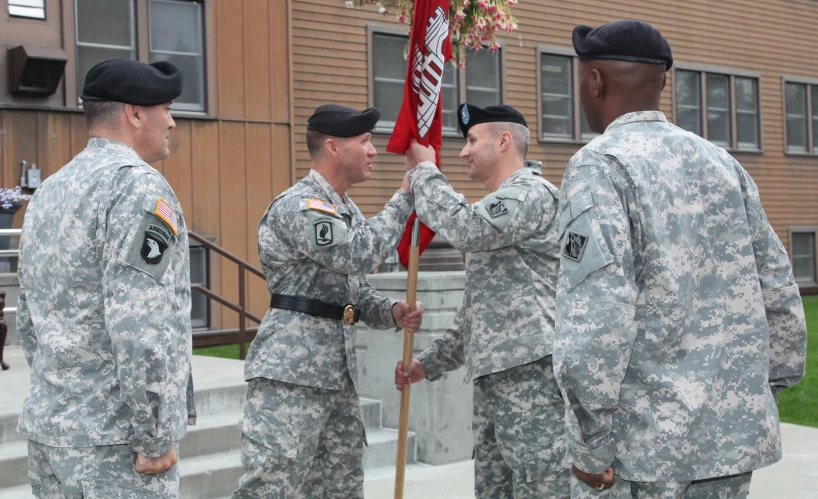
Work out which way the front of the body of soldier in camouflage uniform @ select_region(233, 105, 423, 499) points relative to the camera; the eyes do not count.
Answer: to the viewer's right

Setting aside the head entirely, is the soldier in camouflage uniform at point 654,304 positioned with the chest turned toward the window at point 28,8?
yes

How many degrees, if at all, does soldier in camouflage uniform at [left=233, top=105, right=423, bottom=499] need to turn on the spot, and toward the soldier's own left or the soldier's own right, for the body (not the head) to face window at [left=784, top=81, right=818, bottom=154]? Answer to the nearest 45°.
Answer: approximately 45° to the soldier's own left

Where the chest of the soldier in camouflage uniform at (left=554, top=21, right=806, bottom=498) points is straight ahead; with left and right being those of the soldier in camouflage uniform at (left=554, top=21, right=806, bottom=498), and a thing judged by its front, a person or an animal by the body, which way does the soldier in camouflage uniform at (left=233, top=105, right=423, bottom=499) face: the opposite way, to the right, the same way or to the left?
to the right

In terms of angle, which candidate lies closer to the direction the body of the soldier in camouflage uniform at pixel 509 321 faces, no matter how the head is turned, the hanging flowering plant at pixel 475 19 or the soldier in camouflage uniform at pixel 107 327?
the soldier in camouflage uniform

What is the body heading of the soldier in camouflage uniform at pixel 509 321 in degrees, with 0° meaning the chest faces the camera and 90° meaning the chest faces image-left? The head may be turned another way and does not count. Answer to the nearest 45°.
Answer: approximately 90°

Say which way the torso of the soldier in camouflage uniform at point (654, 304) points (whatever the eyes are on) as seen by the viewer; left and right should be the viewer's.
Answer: facing away from the viewer and to the left of the viewer

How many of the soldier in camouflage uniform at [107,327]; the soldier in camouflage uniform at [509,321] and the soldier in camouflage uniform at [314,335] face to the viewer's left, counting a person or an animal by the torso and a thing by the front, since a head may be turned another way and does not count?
1

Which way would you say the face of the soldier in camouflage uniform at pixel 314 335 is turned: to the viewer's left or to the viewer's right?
to the viewer's right

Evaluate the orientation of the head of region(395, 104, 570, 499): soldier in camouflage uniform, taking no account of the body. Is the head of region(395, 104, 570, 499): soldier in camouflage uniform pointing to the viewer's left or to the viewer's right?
to the viewer's left

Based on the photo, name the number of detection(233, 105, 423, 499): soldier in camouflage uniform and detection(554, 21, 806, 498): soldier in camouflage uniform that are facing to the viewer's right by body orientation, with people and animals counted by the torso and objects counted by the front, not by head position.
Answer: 1

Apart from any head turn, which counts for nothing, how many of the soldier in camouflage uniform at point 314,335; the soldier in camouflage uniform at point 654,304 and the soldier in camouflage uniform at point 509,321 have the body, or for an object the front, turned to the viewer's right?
1

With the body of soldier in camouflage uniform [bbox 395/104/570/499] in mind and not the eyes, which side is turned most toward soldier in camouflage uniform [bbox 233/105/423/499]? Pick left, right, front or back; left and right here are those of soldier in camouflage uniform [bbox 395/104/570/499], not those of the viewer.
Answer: front

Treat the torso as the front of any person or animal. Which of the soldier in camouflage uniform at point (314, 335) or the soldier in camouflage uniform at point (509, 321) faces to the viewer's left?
the soldier in camouflage uniform at point (509, 321)

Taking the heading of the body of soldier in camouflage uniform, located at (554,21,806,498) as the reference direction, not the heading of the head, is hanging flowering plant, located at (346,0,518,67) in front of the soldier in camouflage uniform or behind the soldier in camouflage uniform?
in front

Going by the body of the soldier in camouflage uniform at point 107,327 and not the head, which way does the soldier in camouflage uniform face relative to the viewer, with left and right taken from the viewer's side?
facing away from the viewer and to the right of the viewer
